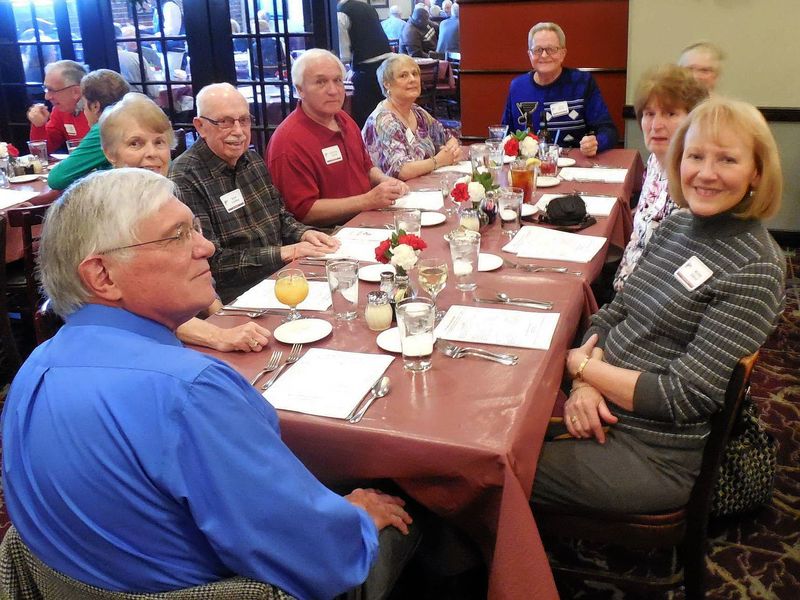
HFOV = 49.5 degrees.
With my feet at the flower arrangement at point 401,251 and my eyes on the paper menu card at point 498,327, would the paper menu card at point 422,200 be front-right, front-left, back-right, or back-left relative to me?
back-left

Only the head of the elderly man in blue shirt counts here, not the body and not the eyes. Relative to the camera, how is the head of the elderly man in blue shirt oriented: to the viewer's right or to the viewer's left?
to the viewer's right

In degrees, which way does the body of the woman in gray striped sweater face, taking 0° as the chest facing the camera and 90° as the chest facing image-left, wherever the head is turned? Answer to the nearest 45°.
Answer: approximately 45°

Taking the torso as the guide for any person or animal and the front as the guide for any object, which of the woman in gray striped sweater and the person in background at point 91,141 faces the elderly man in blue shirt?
the woman in gray striped sweater

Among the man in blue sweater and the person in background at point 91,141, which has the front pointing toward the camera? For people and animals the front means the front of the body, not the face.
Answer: the man in blue sweater

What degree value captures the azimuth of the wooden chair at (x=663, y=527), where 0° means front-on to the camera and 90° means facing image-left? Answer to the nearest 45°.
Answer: approximately 90°

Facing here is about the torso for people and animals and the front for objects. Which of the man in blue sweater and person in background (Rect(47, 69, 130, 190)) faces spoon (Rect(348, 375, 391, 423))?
the man in blue sweater

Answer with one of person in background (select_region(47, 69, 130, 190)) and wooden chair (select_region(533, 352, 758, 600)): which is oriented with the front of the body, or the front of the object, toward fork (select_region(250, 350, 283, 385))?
the wooden chair

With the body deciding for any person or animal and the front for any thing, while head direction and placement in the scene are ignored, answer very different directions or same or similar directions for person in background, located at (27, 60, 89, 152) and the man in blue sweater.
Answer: same or similar directions

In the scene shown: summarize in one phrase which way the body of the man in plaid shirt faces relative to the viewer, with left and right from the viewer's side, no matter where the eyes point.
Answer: facing the viewer and to the right of the viewer

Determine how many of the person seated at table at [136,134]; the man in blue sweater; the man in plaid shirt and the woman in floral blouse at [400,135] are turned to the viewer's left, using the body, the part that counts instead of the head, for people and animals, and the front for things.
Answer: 0

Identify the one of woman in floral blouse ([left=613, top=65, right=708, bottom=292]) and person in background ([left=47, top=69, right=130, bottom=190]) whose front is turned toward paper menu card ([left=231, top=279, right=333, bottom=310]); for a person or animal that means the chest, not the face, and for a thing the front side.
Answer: the woman in floral blouse
